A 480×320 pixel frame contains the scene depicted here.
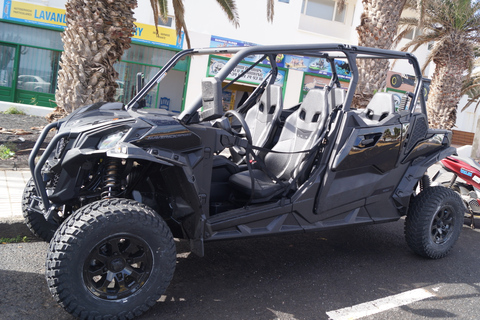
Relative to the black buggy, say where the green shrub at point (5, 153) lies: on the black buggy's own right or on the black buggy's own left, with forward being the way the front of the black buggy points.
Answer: on the black buggy's own right

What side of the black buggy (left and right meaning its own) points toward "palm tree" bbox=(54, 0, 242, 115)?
right

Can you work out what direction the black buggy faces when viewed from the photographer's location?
facing the viewer and to the left of the viewer

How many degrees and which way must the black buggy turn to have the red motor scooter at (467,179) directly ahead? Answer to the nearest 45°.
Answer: approximately 180°

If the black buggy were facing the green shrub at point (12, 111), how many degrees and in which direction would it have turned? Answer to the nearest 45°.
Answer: approximately 90° to its right

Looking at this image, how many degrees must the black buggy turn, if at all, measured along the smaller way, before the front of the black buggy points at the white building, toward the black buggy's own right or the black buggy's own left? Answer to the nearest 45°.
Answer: approximately 135° to the black buggy's own right

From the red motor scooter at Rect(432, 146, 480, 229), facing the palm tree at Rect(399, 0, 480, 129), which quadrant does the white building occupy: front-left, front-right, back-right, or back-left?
front-left
